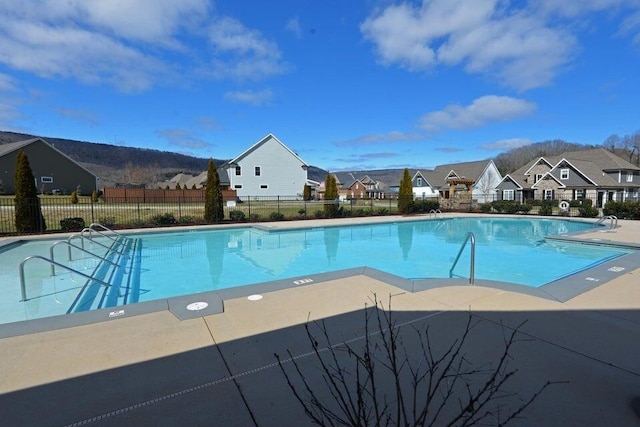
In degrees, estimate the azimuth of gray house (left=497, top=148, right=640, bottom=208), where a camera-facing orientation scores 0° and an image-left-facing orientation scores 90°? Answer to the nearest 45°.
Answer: approximately 45°
